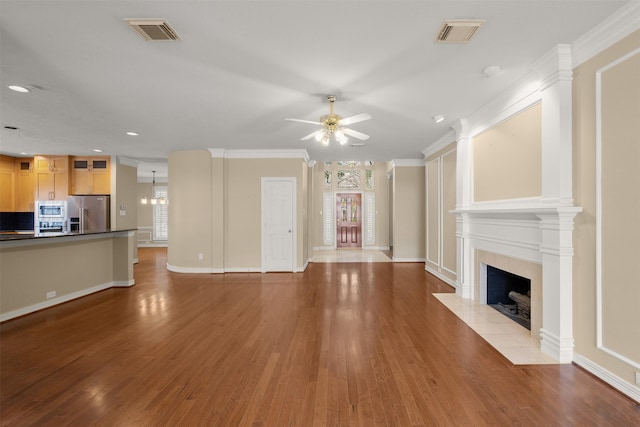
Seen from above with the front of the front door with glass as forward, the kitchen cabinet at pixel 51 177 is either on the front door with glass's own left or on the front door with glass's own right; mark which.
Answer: on the front door with glass's own right

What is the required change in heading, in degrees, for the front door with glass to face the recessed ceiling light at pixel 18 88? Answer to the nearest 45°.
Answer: approximately 45° to its right

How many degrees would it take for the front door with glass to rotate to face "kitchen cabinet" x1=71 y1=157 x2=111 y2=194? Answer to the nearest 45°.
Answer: approximately 45° to its right

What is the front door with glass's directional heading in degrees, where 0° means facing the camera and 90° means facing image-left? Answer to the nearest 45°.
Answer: approximately 0°

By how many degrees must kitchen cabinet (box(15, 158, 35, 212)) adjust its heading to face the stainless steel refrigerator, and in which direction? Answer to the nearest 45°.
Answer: approximately 45° to its left

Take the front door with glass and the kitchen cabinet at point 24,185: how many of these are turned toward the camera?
2

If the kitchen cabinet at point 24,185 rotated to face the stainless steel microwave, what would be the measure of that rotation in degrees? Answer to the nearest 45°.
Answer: approximately 45° to its left

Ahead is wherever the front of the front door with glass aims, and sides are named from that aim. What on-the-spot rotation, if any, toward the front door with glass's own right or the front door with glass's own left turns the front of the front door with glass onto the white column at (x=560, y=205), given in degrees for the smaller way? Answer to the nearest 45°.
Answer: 0° — it already faces it

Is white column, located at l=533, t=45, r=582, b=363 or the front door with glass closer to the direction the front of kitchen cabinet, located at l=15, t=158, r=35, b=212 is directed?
the white column

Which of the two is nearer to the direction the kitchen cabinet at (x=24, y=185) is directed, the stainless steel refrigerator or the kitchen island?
the kitchen island

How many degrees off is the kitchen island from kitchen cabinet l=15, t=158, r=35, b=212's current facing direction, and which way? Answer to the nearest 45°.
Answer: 0° — it already faces it
